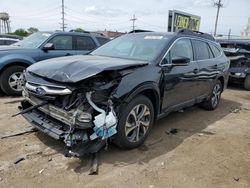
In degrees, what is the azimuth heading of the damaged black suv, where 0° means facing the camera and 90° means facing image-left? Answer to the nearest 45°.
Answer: approximately 45°

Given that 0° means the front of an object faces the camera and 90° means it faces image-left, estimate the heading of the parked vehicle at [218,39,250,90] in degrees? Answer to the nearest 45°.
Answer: approximately 45°

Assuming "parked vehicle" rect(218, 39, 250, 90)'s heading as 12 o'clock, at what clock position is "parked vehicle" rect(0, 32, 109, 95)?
"parked vehicle" rect(0, 32, 109, 95) is roughly at 12 o'clock from "parked vehicle" rect(218, 39, 250, 90).

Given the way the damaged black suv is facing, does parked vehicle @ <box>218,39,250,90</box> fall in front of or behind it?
behind

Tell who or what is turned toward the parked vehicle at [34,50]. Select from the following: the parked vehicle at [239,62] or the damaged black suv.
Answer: the parked vehicle at [239,62]

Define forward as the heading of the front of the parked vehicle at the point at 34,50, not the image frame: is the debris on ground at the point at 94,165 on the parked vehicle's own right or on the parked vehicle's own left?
on the parked vehicle's own left

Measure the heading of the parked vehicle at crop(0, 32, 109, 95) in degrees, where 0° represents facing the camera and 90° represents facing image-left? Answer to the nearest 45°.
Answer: approximately 45°

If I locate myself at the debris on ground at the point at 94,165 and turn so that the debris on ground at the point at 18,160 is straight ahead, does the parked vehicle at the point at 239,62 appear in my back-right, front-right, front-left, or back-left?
back-right
